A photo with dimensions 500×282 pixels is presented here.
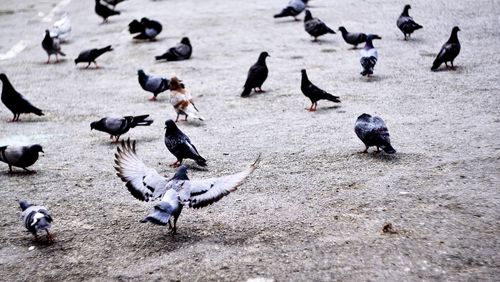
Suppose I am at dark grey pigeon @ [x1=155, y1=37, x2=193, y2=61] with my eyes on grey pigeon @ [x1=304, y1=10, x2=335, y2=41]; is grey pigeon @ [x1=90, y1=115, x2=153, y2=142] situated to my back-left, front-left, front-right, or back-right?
back-right

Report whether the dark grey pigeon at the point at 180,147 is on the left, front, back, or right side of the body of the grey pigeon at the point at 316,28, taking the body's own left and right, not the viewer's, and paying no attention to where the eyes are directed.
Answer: left

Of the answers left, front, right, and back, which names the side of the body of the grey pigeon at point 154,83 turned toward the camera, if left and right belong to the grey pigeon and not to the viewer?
left

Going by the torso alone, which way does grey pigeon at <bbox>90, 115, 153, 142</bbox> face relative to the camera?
to the viewer's left

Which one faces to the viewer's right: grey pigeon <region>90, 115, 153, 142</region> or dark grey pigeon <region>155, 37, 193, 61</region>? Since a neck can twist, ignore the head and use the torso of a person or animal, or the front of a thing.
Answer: the dark grey pigeon

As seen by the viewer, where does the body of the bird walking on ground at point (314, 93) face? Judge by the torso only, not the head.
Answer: to the viewer's left

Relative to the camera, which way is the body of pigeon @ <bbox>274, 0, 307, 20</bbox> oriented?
to the viewer's right

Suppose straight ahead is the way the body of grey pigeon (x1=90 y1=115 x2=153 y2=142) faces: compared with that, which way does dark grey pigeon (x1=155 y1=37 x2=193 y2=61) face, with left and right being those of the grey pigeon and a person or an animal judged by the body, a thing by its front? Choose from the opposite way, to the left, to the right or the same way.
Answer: the opposite way

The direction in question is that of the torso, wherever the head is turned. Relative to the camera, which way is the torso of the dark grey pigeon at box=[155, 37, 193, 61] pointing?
to the viewer's right

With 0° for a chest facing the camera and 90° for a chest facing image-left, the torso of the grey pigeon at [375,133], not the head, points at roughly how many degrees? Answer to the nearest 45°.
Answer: approximately 135°

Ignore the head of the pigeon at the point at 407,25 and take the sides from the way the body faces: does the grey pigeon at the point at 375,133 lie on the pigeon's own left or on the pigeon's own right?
on the pigeon's own left

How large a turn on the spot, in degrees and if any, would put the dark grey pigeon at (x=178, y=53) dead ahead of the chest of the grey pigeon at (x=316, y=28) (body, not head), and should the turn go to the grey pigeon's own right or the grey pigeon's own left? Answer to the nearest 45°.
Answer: approximately 45° to the grey pigeon's own left

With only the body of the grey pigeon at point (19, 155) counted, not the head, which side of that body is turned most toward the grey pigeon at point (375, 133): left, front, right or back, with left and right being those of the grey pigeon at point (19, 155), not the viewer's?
front

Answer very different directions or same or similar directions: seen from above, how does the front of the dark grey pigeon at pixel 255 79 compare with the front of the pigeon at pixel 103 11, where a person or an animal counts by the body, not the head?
very different directions
